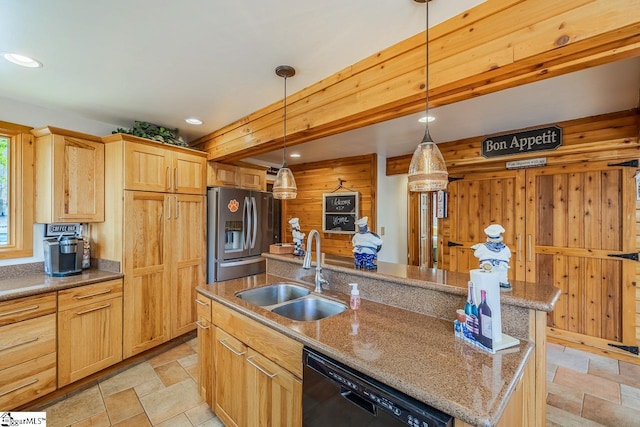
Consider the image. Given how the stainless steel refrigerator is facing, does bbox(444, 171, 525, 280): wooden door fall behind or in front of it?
in front

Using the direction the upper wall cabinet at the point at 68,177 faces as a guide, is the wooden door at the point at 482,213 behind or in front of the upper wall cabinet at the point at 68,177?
in front

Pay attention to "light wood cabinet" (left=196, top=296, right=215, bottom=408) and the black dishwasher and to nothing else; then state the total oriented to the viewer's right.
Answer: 0

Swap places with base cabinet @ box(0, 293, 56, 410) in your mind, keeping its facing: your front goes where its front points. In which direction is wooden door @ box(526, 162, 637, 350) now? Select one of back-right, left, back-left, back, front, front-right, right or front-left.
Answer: front

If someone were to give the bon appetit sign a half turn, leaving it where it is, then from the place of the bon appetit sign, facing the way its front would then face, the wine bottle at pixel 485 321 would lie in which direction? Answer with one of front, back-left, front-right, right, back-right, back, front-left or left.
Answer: back-right

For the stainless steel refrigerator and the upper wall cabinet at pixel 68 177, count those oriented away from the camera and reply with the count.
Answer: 0

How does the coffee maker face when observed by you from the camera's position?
facing the viewer and to the right of the viewer

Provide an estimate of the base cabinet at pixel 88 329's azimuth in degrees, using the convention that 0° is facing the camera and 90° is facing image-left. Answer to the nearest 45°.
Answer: approximately 315°

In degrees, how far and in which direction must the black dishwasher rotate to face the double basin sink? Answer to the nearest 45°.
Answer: approximately 90° to its right
